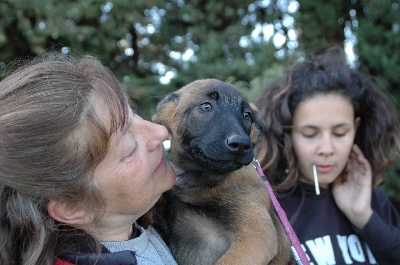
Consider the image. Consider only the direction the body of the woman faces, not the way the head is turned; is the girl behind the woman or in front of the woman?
in front

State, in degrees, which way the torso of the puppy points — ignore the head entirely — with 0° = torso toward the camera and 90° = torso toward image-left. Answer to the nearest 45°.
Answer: approximately 315°

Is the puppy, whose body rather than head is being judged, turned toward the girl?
no

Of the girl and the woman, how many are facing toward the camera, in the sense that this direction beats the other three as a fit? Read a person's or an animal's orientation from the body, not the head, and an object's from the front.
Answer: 1

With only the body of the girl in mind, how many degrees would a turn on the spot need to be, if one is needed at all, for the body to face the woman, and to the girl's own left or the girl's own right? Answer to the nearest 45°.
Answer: approximately 45° to the girl's own right

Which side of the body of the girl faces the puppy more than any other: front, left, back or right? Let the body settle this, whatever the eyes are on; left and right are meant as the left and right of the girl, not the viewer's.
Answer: front

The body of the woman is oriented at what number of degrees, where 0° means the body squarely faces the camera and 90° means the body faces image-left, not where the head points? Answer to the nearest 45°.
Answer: approximately 270°

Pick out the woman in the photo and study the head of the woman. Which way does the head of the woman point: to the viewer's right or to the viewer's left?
to the viewer's right

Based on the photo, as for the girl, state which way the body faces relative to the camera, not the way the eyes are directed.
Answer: toward the camera

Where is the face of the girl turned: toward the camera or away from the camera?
toward the camera
